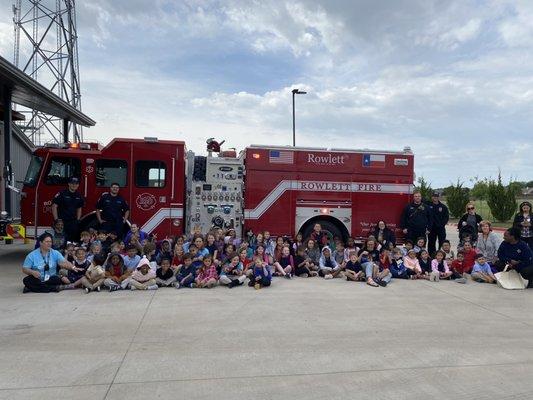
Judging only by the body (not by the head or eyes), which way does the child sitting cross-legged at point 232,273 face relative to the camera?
toward the camera

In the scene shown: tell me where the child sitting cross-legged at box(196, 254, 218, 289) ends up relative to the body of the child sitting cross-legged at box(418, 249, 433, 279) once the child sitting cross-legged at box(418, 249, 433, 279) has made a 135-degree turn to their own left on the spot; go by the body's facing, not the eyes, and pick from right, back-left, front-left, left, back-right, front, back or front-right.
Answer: back

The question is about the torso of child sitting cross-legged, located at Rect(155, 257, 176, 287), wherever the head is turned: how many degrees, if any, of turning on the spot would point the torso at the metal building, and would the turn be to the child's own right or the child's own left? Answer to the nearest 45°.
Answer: approximately 135° to the child's own right

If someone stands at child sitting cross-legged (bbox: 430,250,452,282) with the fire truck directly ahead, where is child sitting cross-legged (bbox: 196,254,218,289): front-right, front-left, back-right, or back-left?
front-left

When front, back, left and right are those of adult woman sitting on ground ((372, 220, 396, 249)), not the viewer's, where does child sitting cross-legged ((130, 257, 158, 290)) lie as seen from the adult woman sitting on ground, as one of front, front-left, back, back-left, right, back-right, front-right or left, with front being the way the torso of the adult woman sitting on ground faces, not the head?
front-right

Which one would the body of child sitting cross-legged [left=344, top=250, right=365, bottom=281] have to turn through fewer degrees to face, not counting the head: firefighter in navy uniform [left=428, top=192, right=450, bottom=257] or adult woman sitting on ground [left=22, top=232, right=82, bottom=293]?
the adult woman sitting on ground

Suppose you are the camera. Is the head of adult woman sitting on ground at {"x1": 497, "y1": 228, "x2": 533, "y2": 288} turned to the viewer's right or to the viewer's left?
to the viewer's left

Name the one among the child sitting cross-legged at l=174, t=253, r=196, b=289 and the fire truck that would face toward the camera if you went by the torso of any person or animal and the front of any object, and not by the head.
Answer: the child sitting cross-legged

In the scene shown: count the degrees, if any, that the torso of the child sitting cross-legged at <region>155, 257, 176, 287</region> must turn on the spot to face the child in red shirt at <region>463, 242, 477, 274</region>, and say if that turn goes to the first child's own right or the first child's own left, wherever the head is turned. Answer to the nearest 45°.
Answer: approximately 90° to the first child's own left

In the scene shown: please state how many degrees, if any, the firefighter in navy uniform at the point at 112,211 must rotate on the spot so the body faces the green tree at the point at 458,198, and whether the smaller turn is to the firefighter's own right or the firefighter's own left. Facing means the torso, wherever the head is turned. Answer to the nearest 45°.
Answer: approximately 135° to the firefighter's own left

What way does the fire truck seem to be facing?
to the viewer's left

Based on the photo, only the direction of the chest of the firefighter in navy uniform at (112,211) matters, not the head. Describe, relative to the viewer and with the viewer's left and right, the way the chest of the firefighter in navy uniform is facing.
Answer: facing the viewer

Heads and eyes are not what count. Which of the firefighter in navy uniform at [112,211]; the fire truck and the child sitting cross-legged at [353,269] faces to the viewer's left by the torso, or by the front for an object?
the fire truck

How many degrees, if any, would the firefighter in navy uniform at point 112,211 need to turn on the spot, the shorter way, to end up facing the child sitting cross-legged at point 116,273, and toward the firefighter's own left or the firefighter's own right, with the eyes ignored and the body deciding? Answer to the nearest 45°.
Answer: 0° — they already face them
